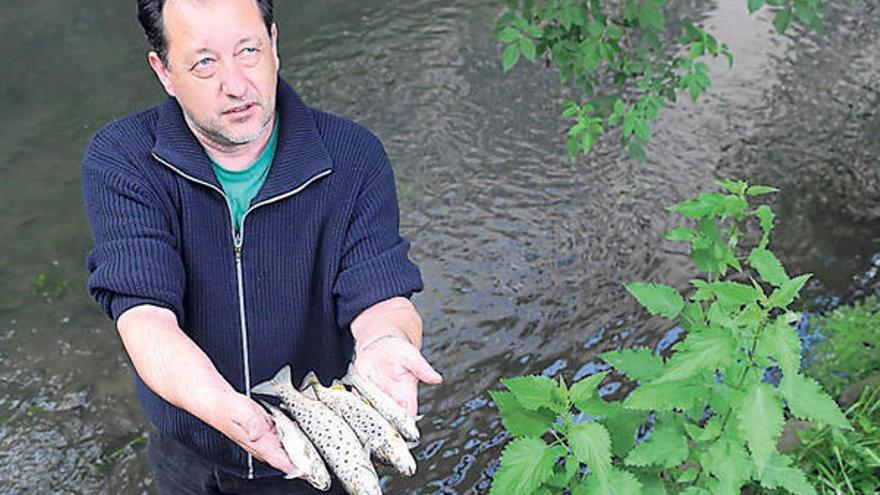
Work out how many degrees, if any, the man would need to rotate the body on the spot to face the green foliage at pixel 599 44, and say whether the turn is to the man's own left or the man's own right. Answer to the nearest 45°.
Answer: approximately 135° to the man's own left

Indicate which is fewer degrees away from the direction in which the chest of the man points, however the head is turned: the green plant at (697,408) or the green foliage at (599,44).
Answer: the green plant

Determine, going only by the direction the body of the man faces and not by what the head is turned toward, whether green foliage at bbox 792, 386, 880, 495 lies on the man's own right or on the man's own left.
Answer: on the man's own left

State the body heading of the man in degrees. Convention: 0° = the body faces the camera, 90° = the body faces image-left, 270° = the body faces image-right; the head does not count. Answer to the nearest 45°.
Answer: approximately 0°

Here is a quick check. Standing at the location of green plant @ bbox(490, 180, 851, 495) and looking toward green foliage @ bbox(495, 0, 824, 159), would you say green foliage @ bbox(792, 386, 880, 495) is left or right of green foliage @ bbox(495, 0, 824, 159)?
right

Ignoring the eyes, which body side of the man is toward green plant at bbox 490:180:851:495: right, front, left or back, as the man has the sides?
left

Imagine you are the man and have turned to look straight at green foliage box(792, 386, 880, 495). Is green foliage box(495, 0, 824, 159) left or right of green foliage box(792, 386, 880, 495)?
left

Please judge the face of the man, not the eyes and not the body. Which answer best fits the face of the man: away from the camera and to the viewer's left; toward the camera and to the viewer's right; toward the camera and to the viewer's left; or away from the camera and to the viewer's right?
toward the camera and to the viewer's right
